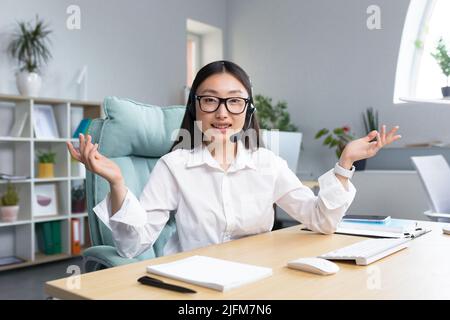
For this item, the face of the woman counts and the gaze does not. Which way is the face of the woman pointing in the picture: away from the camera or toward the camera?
toward the camera

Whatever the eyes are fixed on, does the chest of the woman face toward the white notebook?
yes

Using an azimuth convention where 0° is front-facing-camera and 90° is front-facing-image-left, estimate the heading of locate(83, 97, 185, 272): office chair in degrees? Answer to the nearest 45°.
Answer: approximately 315°

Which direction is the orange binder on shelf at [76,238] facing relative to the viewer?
toward the camera

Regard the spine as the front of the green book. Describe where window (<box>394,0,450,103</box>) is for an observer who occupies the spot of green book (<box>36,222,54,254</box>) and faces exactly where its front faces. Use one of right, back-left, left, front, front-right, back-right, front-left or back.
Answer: left

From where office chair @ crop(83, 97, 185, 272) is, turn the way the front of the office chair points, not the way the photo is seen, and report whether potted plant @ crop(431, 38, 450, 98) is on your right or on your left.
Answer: on your left

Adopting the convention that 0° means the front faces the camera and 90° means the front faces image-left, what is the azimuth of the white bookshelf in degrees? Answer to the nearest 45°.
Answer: approximately 315°

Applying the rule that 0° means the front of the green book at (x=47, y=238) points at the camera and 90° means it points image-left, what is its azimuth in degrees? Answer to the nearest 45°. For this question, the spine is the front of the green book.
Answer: approximately 0°

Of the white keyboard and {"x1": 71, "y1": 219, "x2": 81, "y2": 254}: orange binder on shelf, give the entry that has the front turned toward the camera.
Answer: the orange binder on shelf
